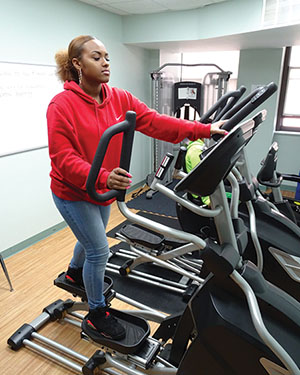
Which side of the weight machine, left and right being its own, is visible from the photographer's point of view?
front

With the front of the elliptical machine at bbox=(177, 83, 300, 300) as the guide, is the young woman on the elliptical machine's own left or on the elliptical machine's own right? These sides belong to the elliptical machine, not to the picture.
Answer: on the elliptical machine's own right

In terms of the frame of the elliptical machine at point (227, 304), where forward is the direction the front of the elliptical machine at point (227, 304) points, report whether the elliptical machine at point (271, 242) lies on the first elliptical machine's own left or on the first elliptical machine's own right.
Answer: on the first elliptical machine's own left

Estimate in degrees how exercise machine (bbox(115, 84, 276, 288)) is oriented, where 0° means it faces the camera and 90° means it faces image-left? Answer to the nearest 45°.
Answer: approximately 315°

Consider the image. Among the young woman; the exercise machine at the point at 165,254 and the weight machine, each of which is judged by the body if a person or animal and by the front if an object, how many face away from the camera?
0

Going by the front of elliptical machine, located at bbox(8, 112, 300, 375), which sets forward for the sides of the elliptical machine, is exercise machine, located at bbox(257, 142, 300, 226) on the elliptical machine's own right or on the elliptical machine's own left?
on the elliptical machine's own left

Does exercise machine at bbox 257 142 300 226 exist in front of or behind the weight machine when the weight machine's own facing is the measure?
in front

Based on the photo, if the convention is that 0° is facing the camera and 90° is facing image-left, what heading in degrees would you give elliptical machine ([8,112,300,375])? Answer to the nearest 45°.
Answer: approximately 315°

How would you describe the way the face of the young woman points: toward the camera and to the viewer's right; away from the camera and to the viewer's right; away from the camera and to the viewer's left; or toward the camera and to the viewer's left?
toward the camera and to the viewer's right
